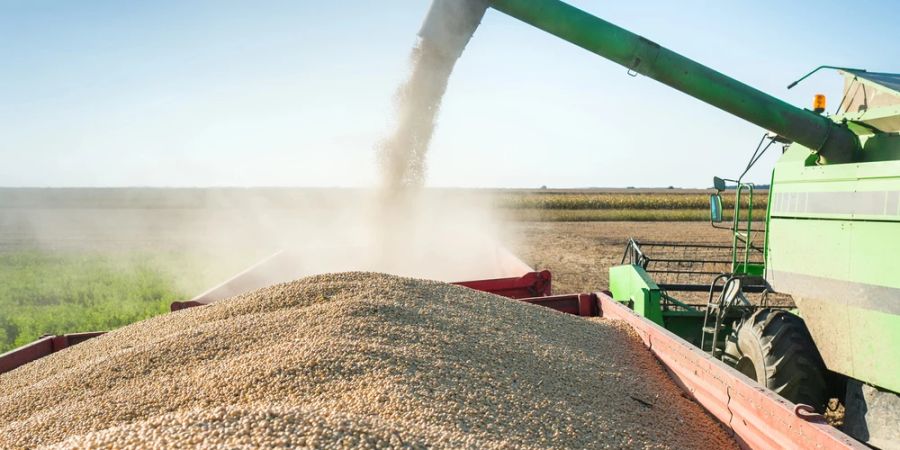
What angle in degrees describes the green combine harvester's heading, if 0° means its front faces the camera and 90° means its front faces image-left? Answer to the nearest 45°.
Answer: approximately 135°

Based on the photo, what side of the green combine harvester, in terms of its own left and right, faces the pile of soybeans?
left
